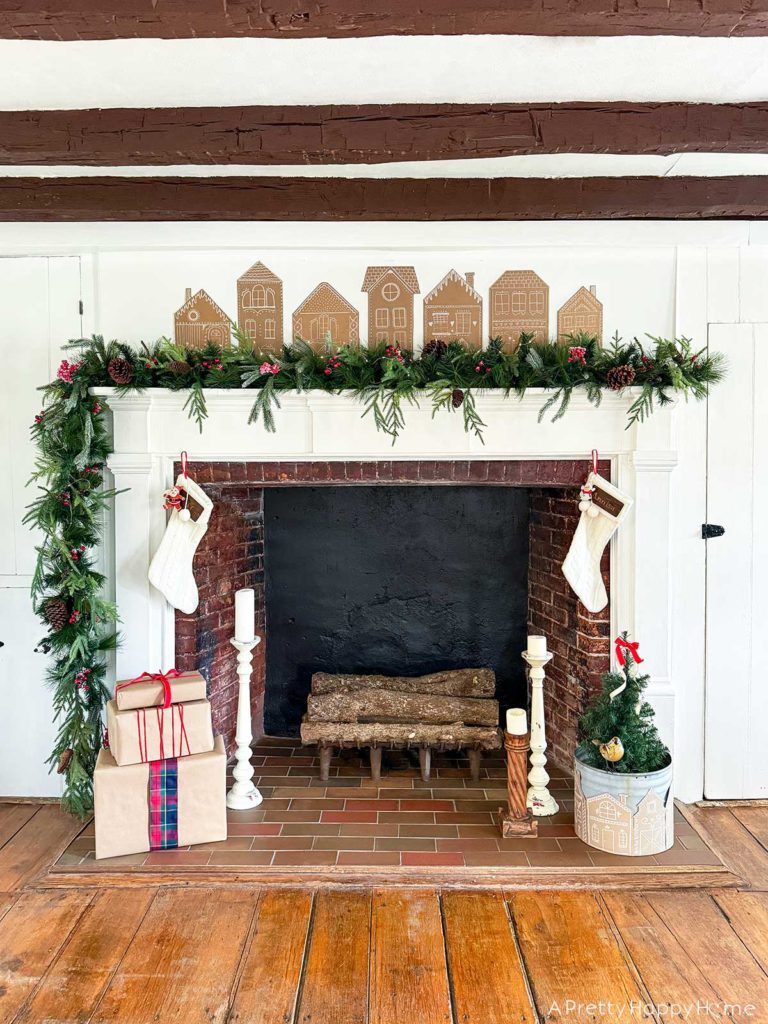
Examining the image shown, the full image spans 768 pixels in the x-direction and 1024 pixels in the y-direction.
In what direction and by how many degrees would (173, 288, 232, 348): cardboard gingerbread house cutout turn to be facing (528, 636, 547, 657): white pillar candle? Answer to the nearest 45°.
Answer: approximately 45° to its left

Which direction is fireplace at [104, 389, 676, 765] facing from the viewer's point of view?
toward the camera

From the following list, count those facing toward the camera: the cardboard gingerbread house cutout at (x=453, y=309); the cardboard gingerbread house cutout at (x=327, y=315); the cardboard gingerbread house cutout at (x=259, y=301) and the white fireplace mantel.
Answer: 4

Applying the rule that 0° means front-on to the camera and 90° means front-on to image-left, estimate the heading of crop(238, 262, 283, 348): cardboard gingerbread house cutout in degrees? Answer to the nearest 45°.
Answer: approximately 0°

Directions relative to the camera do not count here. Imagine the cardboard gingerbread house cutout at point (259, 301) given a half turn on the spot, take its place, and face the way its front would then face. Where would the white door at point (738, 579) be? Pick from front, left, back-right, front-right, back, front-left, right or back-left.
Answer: right

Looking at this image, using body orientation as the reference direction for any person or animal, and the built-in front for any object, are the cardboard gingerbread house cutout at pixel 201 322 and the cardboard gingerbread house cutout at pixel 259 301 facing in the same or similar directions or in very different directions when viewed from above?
same or similar directions

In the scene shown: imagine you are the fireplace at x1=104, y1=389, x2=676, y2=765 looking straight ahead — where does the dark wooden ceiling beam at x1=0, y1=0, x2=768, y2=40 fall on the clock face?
The dark wooden ceiling beam is roughly at 12 o'clock from the fireplace.

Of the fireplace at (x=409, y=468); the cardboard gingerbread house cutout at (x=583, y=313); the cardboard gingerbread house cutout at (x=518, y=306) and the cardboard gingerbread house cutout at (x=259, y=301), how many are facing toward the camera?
4

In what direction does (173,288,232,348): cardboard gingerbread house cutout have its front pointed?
toward the camera

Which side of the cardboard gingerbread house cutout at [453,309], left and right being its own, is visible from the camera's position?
front

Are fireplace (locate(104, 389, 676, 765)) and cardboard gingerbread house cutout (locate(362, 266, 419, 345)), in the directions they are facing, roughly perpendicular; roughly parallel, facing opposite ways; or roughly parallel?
roughly parallel
